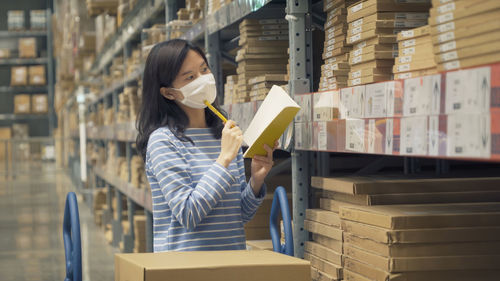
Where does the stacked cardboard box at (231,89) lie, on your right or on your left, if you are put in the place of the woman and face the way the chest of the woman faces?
on your left

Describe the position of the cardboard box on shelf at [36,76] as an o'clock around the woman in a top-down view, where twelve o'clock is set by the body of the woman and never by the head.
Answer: The cardboard box on shelf is roughly at 7 o'clock from the woman.

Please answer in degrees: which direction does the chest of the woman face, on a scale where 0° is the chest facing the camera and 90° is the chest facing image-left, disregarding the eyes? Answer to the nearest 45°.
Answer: approximately 315°

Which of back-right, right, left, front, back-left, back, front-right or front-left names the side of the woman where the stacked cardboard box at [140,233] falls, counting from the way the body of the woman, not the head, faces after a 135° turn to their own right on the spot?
right

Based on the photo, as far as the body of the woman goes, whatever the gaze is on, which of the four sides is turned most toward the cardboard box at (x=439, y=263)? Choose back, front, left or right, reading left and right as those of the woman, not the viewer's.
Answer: front

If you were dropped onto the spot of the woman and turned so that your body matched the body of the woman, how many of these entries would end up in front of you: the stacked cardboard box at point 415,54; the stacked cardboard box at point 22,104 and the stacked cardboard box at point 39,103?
1

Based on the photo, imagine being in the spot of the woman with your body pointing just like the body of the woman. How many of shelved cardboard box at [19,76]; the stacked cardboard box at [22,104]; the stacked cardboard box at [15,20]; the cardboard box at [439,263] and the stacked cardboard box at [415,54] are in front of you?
2

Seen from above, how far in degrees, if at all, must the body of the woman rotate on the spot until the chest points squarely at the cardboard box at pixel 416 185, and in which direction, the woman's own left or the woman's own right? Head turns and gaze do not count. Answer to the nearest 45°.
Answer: approximately 45° to the woman's own left
